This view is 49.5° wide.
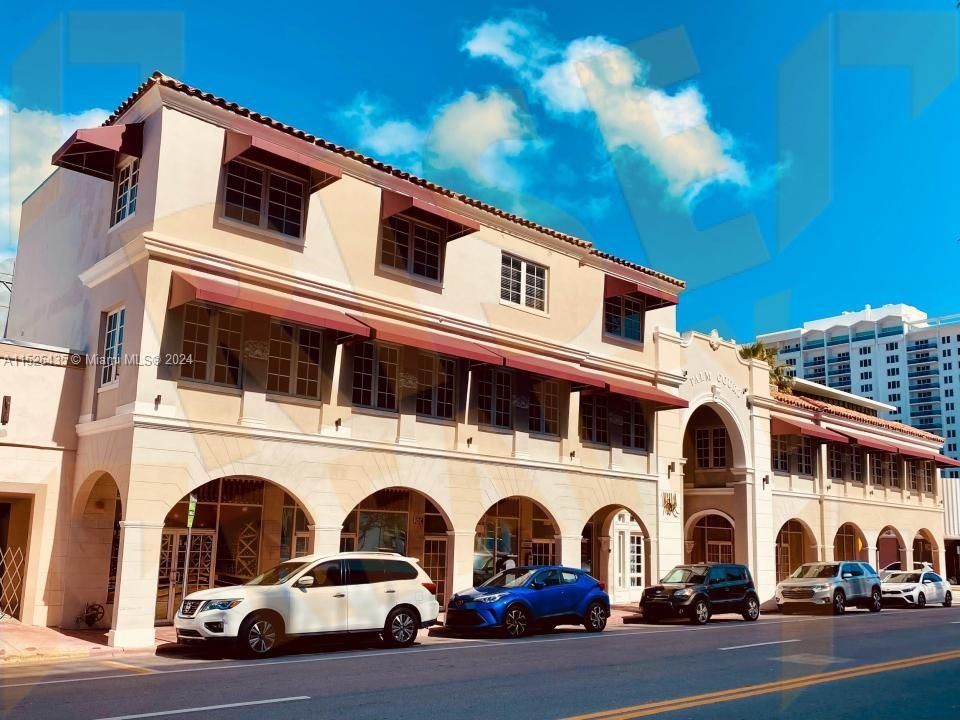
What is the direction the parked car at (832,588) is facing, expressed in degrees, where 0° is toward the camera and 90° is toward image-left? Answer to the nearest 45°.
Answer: approximately 45°

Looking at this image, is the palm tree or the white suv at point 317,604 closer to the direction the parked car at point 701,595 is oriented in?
the white suv

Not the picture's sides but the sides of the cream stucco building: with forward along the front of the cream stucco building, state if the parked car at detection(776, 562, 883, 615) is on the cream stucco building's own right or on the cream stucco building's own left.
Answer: on the cream stucco building's own left

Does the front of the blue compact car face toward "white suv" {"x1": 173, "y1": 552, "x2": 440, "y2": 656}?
yes

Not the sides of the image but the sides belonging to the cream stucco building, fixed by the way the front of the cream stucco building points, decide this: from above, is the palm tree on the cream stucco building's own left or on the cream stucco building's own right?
on the cream stucco building's own left

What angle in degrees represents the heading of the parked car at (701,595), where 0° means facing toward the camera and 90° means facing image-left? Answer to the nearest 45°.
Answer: approximately 45°

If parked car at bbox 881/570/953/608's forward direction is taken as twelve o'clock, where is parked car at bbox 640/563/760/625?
parked car at bbox 640/563/760/625 is roughly at 11 o'clock from parked car at bbox 881/570/953/608.

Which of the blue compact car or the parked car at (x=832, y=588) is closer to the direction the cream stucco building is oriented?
the blue compact car

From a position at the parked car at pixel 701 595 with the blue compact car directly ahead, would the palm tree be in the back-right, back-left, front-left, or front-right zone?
back-right

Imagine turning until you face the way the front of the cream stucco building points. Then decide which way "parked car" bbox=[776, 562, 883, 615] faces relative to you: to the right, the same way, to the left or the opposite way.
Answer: to the right

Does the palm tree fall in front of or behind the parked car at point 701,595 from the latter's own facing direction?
behind

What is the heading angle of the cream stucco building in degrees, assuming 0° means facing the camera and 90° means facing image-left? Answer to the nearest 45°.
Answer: approximately 315°

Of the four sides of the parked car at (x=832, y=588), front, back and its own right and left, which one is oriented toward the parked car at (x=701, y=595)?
front

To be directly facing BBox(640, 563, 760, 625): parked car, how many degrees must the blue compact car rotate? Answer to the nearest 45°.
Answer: approximately 180°

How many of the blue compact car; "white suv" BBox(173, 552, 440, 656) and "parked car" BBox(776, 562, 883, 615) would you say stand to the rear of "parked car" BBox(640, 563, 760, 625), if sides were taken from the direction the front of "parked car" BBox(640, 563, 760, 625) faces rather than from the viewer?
1

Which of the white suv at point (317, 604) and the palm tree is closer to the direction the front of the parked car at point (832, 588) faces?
the white suv
